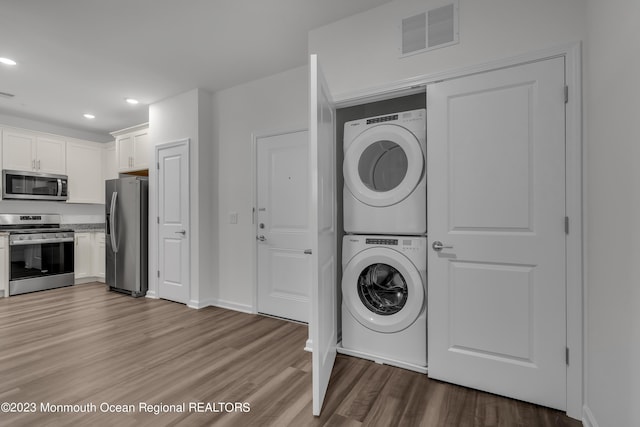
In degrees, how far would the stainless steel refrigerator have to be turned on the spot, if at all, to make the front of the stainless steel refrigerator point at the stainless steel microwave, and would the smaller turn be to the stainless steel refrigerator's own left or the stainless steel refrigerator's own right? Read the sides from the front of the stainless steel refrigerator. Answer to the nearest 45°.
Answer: approximately 90° to the stainless steel refrigerator's own right

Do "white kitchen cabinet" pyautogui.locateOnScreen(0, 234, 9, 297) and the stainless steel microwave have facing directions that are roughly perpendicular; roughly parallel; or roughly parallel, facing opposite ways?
roughly parallel

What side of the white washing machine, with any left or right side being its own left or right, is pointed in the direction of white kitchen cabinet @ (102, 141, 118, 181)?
right

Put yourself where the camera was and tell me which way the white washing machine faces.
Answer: facing the viewer and to the left of the viewer

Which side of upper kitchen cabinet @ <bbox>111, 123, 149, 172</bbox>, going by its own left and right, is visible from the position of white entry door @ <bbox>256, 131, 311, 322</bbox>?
left

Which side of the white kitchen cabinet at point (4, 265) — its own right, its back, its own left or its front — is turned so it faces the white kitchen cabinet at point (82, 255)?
left

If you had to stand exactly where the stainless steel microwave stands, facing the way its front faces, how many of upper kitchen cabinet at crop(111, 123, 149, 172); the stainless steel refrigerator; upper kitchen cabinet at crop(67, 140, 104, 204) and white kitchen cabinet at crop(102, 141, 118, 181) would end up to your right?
0

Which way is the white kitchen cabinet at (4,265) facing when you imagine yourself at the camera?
facing the viewer

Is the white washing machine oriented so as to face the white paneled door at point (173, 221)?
no

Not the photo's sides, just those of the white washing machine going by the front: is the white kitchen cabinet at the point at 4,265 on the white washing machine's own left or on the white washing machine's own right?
on the white washing machine's own right

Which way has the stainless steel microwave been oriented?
toward the camera

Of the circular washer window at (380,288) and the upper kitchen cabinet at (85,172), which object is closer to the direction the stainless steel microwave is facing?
the circular washer window

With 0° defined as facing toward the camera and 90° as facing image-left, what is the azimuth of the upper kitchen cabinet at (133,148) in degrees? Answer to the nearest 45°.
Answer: approximately 45°

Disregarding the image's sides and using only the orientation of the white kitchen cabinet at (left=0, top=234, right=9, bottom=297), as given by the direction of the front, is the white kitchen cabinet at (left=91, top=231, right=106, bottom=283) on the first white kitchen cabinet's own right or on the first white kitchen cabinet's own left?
on the first white kitchen cabinet's own left
